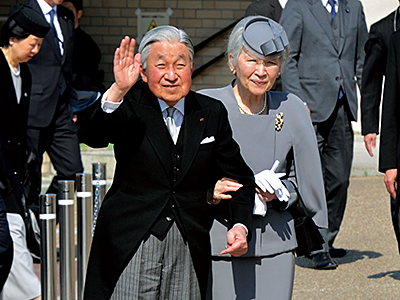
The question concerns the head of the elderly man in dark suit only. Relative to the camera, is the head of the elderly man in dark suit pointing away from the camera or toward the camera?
toward the camera

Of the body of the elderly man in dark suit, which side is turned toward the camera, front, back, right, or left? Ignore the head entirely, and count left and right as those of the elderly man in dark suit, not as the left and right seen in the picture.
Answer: front

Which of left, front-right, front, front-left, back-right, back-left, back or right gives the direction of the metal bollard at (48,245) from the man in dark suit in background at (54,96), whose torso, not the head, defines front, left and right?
front-right

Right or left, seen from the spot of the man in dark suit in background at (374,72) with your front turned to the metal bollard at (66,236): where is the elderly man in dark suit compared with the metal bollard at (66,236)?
left

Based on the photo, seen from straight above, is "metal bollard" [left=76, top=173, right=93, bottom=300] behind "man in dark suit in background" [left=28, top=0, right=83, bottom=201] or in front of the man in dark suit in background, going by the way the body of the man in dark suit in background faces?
in front
